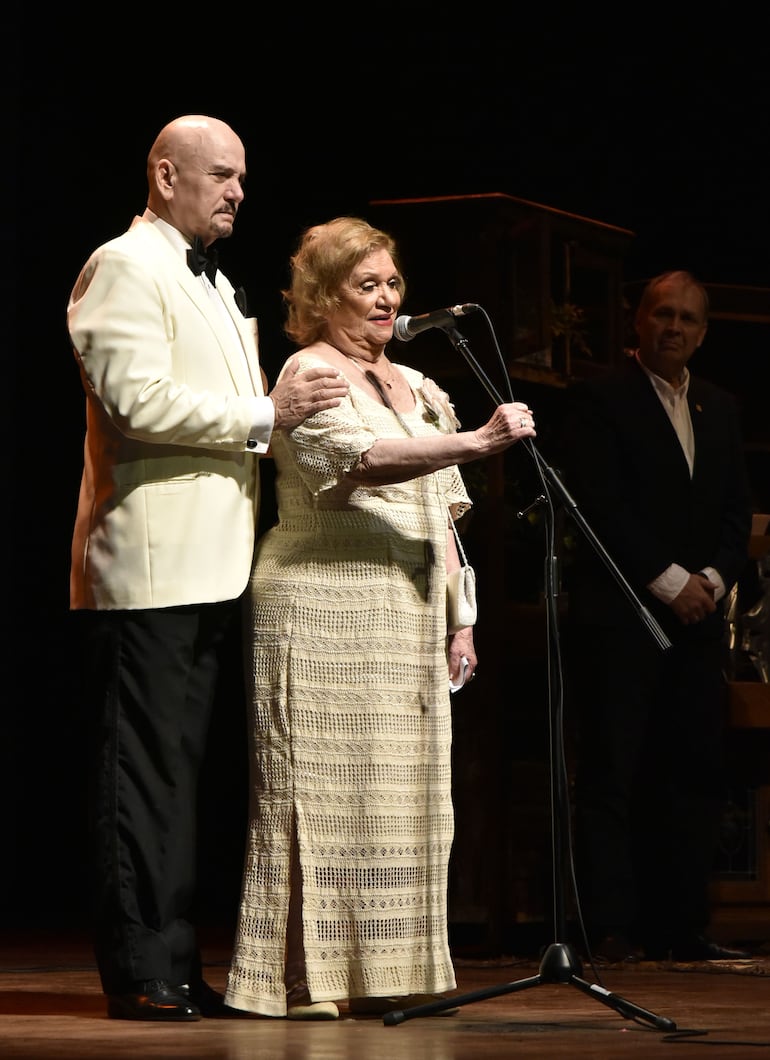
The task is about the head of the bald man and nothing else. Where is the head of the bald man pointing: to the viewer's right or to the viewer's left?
to the viewer's right

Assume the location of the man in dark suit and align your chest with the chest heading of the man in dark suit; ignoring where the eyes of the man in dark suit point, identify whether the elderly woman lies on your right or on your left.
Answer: on your right

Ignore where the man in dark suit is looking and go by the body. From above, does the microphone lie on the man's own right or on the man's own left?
on the man's own right

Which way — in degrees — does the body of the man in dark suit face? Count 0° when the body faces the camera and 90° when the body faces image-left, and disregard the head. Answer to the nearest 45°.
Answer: approximately 315°

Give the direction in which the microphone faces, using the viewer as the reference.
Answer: facing to the left of the viewer

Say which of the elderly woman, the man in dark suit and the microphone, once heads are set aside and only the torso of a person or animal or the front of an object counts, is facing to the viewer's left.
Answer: the microphone

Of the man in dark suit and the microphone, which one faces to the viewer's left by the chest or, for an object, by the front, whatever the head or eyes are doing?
the microphone
